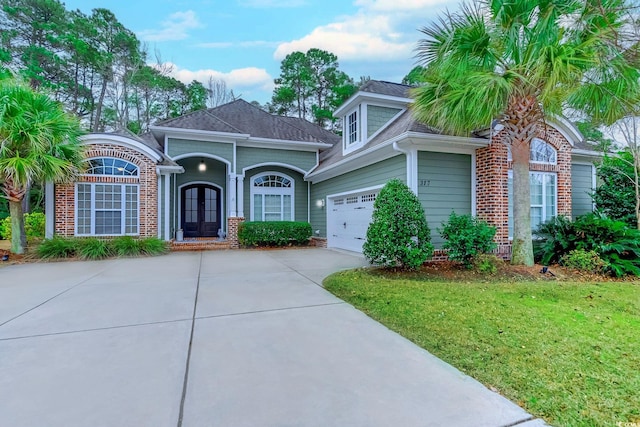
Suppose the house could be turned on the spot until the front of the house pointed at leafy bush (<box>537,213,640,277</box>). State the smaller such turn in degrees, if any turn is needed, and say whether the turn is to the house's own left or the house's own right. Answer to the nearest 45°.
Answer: approximately 45° to the house's own left

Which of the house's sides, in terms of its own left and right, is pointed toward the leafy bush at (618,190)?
left

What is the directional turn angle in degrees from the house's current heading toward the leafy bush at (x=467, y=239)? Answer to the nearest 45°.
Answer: approximately 45° to its left

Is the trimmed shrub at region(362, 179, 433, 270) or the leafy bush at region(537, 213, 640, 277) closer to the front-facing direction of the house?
the trimmed shrub

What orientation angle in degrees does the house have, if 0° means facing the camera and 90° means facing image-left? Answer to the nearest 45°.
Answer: approximately 0°

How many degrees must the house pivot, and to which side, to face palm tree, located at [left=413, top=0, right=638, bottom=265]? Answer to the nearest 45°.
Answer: approximately 45° to its left

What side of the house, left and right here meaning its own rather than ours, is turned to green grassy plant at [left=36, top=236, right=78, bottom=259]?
right
